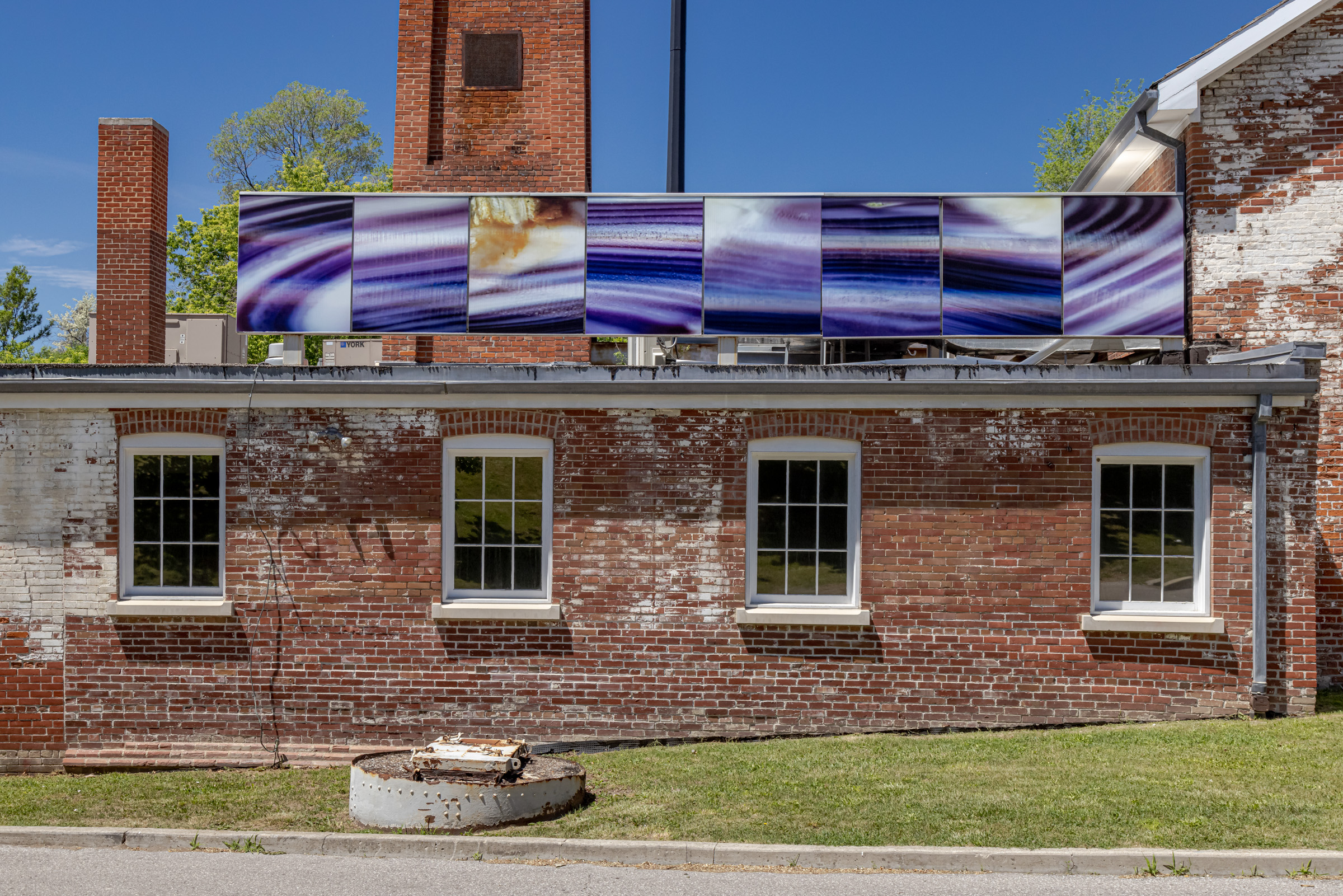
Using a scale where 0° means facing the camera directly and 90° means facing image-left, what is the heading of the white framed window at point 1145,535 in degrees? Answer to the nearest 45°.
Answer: approximately 0°

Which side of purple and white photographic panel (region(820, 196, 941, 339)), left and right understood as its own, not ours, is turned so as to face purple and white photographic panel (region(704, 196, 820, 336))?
right

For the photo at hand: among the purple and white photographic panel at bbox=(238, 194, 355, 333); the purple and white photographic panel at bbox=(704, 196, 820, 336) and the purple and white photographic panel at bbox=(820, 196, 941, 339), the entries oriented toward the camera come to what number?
3

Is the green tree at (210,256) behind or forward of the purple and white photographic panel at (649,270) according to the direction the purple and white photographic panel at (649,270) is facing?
behind

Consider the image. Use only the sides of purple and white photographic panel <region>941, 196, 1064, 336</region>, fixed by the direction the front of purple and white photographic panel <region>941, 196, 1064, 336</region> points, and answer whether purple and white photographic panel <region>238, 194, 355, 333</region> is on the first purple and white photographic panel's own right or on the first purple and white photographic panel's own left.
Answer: on the first purple and white photographic panel's own right

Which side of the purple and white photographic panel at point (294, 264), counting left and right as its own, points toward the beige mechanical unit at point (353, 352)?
back

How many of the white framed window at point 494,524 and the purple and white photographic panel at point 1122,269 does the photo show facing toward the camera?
2
